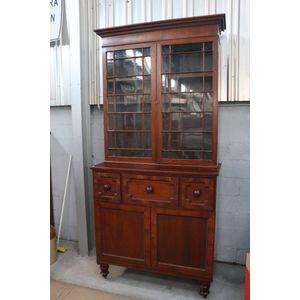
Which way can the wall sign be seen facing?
toward the camera
